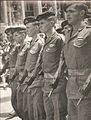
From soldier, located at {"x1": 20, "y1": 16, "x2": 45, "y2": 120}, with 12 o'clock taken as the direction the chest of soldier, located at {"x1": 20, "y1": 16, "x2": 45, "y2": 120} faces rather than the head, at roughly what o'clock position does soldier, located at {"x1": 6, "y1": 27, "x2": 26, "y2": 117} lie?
soldier, located at {"x1": 6, "y1": 27, "x2": 26, "y2": 117} is roughly at 4 o'clock from soldier, located at {"x1": 20, "y1": 16, "x2": 45, "y2": 120}.

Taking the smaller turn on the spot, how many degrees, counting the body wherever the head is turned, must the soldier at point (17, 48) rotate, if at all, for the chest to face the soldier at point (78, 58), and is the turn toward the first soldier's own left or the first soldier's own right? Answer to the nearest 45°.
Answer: approximately 45° to the first soldier's own left

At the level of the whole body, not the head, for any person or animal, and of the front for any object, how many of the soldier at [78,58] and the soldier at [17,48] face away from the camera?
0

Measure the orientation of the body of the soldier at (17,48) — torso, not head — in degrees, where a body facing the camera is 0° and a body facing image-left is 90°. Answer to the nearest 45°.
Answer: approximately 45°

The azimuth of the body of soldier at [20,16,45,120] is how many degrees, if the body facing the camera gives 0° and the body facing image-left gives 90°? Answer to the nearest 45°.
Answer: approximately 45°

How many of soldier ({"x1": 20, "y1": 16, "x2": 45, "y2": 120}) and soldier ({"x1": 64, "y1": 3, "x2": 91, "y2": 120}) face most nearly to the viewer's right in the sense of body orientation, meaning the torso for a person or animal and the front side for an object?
0

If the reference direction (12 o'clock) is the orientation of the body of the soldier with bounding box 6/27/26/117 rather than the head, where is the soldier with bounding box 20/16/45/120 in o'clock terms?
the soldier with bounding box 20/16/45/120 is roughly at 10 o'clock from the soldier with bounding box 6/27/26/117.

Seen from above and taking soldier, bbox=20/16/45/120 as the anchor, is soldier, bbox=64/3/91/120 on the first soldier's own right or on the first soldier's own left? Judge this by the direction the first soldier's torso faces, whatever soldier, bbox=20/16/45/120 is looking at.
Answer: on the first soldier's own left
